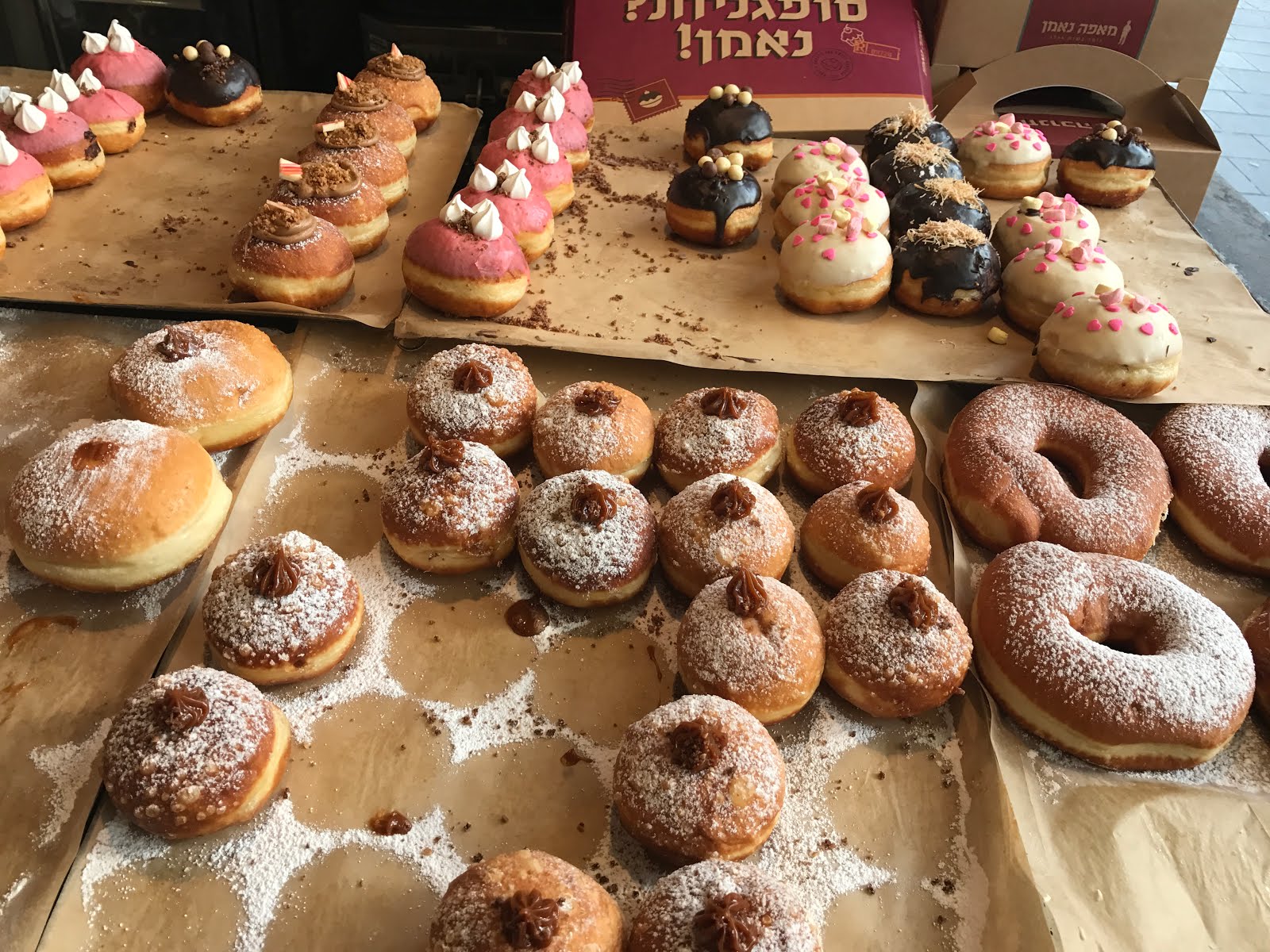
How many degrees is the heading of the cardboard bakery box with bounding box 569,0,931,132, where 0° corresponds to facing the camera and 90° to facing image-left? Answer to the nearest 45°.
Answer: approximately 0°

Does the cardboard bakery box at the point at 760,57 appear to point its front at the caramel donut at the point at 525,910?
yes

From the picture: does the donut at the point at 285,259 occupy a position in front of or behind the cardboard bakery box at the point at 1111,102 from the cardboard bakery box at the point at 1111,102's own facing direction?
in front

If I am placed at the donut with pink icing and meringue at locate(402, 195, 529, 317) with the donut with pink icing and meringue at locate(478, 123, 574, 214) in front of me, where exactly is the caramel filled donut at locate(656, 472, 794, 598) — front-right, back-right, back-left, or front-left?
back-right

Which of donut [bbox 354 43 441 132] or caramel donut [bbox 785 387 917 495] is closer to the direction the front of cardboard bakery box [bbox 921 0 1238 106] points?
the caramel donut

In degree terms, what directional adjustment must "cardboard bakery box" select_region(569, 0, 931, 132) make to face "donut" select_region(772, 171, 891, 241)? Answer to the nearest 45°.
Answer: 0° — it already faces it

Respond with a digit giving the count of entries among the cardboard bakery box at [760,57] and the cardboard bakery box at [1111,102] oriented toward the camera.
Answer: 2

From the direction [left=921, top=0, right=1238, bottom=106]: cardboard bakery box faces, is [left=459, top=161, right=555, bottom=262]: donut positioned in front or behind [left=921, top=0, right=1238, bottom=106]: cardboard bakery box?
in front

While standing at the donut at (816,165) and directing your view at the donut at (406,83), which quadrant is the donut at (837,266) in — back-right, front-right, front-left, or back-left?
back-left
